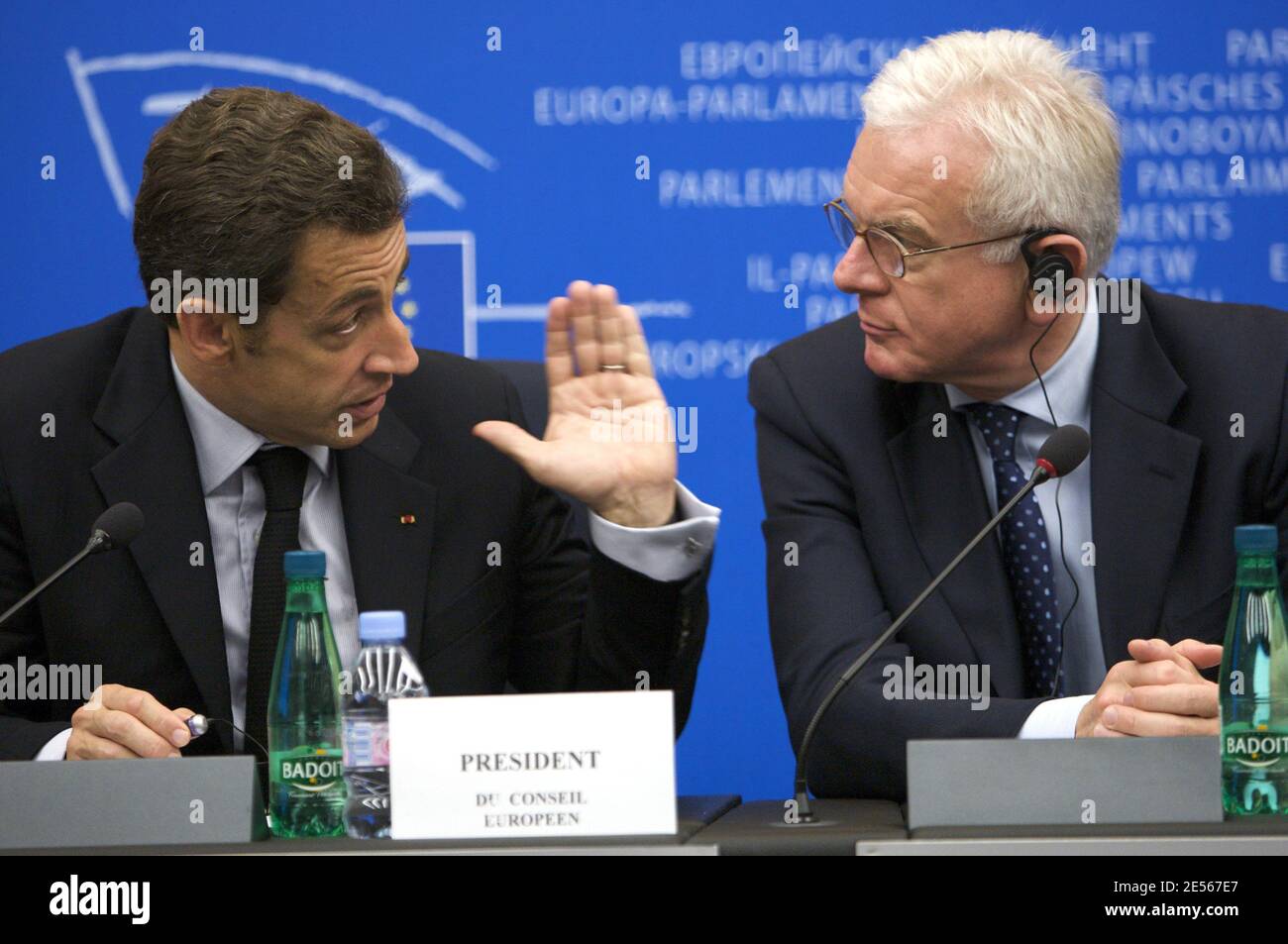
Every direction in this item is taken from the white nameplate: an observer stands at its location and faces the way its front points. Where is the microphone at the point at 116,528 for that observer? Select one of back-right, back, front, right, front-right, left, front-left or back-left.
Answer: back-right

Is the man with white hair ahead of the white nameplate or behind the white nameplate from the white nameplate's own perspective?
behind

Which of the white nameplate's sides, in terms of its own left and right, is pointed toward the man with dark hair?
back

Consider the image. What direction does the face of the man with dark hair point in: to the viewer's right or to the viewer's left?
to the viewer's right

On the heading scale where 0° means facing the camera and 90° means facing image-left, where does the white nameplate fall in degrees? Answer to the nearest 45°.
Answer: approximately 0°
